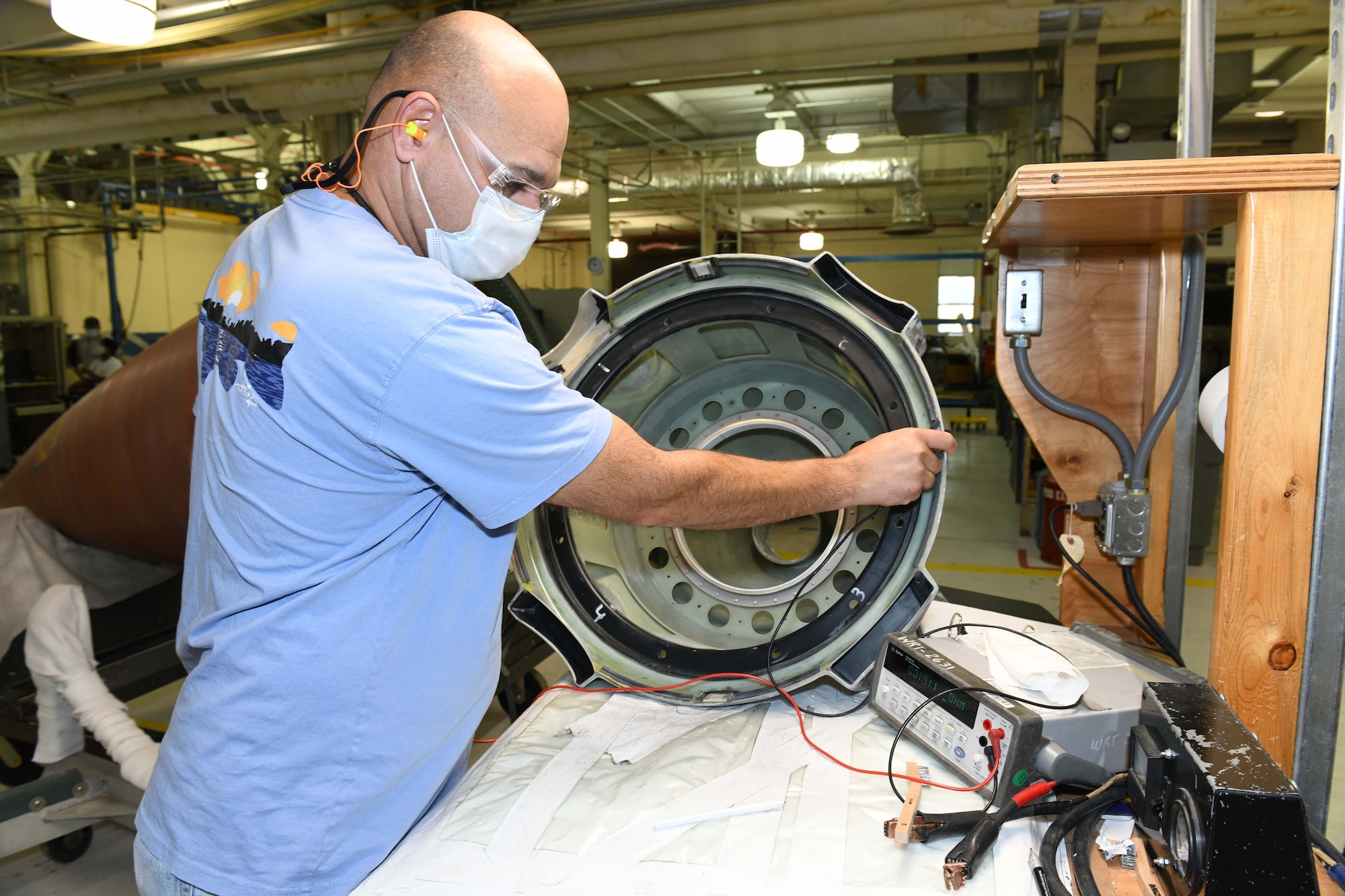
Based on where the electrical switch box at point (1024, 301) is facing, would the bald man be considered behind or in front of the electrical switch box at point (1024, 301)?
in front

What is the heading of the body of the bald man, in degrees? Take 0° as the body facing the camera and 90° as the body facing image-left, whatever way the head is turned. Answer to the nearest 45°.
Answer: approximately 270°

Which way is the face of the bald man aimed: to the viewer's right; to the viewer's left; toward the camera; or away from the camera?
to the viewer's right

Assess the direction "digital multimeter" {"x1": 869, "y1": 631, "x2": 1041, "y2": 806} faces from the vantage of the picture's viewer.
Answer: facing the viewer and to the left of the viewer

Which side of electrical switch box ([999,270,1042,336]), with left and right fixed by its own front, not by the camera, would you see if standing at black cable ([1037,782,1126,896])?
front

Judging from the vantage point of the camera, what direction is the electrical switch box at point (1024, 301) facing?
facing the viewer

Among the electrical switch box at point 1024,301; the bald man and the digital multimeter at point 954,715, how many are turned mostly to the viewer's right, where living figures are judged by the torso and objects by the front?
1

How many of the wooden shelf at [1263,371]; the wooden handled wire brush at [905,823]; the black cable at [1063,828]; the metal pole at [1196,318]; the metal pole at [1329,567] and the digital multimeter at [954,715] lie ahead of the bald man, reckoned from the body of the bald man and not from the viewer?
6

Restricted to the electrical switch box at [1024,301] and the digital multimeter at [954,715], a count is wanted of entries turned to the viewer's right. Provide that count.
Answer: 0

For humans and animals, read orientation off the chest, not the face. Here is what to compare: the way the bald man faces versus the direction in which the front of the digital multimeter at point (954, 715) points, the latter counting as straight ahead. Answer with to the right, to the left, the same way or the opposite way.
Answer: the opposite way
